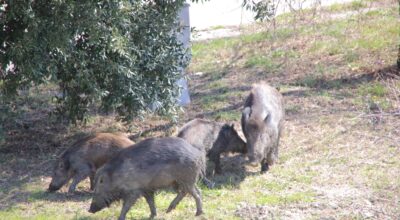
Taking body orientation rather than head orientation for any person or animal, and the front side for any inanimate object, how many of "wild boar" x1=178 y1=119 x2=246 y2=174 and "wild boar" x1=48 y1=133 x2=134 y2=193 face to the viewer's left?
1

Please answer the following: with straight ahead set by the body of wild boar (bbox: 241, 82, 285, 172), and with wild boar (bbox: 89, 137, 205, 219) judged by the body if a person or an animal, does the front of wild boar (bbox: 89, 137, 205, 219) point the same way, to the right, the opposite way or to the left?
to the right

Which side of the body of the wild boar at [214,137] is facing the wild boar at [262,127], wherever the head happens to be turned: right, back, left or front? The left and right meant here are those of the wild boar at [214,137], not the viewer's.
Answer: front

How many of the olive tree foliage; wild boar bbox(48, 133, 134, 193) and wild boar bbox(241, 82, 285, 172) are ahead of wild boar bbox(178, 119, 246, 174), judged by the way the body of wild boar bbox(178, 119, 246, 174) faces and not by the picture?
1

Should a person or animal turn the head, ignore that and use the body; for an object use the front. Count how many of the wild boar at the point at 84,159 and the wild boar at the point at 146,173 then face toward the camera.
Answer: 0

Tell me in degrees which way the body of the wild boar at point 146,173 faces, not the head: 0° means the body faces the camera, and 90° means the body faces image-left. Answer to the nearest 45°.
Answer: approximately 90°

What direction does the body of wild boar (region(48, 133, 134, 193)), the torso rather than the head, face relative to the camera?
to the viewer's left

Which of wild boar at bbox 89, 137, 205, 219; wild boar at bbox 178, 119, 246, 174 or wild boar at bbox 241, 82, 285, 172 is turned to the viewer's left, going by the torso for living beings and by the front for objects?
wild boar at bbox 89, 137, 205, 219

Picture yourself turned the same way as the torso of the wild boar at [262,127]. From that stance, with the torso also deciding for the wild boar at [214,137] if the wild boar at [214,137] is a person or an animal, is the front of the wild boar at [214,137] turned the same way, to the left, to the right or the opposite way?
to the left

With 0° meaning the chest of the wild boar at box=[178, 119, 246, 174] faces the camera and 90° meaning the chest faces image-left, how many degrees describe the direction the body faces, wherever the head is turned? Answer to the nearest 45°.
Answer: approximately 270°

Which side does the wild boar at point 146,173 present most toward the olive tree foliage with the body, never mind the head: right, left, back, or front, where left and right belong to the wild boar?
right

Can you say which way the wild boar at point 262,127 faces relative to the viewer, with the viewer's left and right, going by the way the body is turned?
facing the viewer
